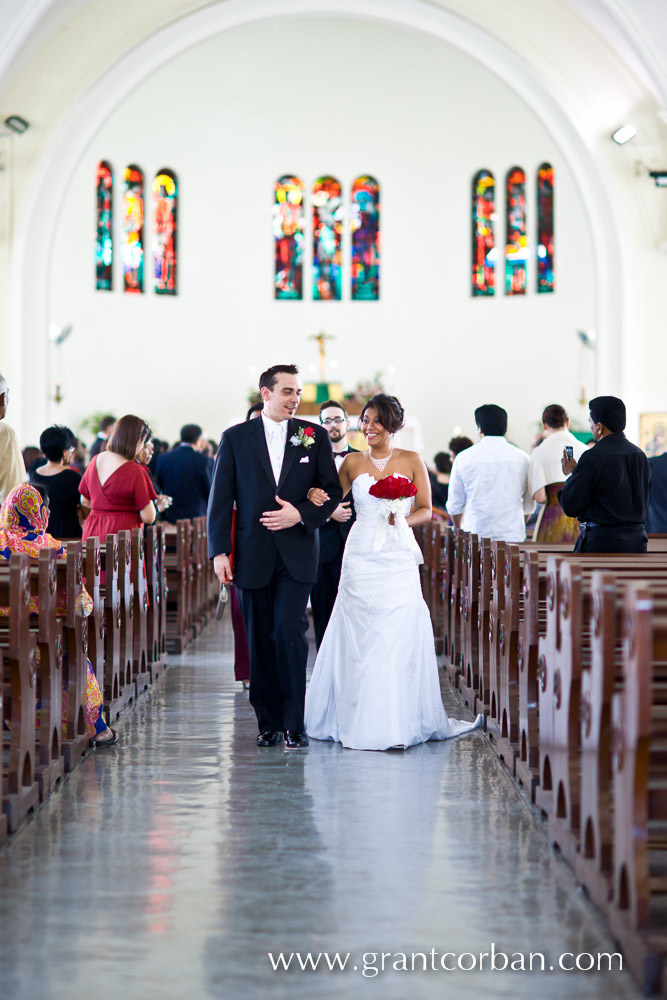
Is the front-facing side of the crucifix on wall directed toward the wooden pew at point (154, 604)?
yes

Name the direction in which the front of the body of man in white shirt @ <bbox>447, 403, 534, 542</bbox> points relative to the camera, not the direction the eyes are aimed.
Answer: away from the camera

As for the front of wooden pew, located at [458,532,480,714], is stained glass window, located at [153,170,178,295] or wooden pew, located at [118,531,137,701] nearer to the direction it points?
the stained glass window

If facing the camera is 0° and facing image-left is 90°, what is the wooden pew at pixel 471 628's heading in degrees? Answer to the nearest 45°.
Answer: approximately 180°

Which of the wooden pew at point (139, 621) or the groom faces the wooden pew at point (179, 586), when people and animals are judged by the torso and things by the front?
the wooden pew at point (139, 621)

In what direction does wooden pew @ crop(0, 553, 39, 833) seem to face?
away from the camera

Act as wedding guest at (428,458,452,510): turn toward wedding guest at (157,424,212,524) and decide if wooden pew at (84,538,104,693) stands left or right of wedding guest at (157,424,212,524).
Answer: left

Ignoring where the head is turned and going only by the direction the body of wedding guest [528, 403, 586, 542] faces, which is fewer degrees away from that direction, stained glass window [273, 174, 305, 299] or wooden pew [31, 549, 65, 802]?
the stained glass window

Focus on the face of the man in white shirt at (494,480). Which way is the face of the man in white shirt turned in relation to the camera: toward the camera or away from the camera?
away from the camera

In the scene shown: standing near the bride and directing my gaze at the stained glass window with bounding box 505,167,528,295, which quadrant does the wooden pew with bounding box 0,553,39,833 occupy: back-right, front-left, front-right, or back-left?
back-left
